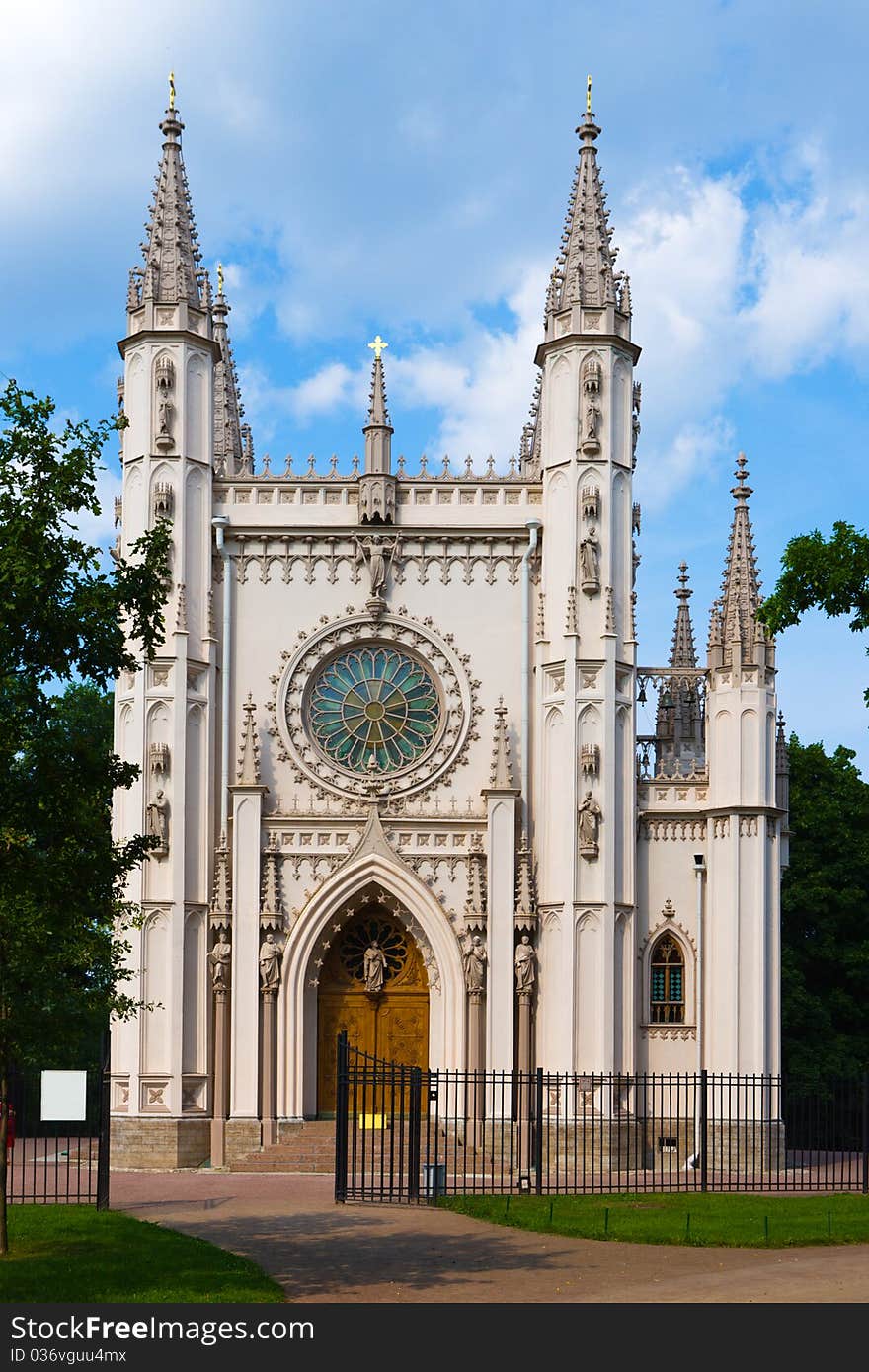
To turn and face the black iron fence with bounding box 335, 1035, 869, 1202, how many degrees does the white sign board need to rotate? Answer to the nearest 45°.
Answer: approximately 135° to its left

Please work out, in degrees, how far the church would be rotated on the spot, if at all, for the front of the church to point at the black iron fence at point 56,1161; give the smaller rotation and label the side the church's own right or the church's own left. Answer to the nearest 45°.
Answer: approximately 45° to the church's own right

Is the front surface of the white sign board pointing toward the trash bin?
no

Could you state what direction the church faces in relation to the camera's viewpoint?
facing the viewer

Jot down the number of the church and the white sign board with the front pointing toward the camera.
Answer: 2

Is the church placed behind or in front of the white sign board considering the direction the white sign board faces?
behind

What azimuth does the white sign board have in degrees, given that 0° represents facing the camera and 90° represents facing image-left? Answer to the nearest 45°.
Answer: approximately 0°

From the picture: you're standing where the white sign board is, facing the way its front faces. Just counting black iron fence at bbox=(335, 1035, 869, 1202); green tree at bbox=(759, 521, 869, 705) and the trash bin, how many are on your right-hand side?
0

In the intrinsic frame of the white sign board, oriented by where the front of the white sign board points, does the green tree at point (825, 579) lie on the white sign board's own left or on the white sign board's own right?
on the white sign board's own left

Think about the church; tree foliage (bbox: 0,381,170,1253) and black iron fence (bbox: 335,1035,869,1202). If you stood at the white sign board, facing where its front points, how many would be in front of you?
1

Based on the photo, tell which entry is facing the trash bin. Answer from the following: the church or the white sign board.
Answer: the church

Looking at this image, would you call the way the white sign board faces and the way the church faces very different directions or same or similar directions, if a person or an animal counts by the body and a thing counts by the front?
same or similar directions
